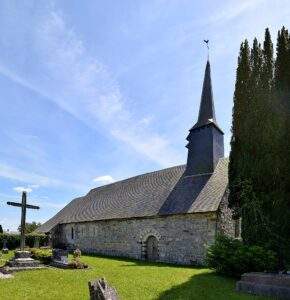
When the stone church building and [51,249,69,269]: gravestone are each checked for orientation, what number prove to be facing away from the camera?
0

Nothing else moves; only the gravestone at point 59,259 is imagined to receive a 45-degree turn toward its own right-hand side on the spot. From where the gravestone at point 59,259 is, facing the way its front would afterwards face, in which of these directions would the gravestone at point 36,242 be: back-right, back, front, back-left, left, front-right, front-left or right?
back-right

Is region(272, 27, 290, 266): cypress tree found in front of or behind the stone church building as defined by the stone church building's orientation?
in front

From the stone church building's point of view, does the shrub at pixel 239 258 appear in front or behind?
in front

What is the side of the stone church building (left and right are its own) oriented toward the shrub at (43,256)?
right

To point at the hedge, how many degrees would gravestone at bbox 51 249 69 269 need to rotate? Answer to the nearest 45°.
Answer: approximately 180°

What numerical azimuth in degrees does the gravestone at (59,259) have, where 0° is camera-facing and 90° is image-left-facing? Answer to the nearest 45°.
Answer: approximately 0°

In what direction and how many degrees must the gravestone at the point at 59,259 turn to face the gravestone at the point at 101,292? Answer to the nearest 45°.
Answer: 0° — it already faces it

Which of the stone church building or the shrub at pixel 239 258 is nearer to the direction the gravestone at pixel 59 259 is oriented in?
the shrub
